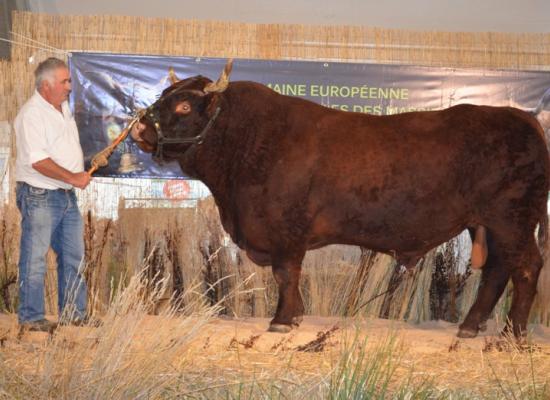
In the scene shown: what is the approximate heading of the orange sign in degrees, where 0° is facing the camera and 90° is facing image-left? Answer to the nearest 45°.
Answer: approximately 0°

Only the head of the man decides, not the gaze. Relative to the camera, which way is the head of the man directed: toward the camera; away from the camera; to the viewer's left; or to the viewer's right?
to the viewer's right

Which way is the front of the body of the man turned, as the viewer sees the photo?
to the viewer's right

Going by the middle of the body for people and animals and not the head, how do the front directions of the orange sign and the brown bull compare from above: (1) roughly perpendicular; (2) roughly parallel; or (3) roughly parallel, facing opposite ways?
roughly perpendicular

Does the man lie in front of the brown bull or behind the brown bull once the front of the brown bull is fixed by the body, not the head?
in front

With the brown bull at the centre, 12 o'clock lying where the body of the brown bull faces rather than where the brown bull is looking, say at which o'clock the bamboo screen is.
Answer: The bamboo screen is roughly at 2 o'clock from the brown bull.

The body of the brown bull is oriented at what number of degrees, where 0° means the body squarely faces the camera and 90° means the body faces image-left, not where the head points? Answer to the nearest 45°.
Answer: approximately 90°

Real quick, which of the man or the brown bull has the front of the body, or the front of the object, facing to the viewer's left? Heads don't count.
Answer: the brown bull

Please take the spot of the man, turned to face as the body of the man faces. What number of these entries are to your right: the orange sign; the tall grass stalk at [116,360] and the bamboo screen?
1

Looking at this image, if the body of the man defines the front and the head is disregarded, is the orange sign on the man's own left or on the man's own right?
on the man's own left
